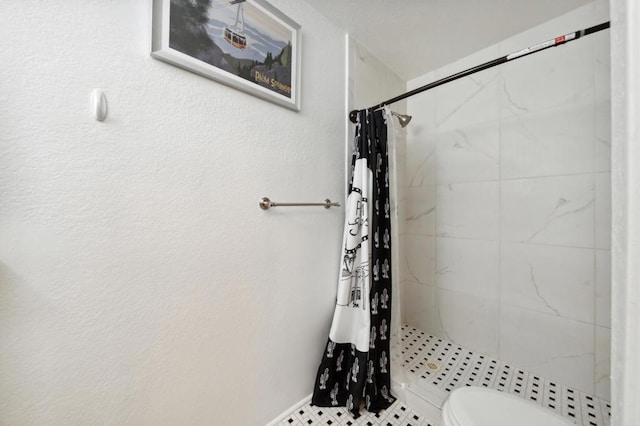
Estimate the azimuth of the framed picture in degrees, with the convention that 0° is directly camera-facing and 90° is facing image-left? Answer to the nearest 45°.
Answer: approximately 315°

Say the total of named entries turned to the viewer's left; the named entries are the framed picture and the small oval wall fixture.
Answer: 0

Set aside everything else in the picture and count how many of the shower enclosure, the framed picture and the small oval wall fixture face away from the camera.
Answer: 0

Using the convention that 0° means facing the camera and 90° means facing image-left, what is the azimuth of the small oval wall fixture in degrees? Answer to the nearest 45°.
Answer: approximately 315°

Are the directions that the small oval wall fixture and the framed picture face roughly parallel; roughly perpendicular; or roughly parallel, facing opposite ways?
roughly parallel

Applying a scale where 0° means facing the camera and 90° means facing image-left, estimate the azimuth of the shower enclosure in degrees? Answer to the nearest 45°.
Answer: approximately 45°

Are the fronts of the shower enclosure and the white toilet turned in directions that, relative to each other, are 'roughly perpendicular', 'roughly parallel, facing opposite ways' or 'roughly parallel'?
roughly perpendicular

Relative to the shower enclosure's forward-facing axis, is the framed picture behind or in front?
in front

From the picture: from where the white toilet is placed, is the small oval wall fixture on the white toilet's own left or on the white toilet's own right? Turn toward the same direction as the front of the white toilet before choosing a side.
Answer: on the white toilet's own left

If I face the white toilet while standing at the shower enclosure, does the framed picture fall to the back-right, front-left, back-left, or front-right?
front-right

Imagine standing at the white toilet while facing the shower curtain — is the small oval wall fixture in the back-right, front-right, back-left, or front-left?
front-left

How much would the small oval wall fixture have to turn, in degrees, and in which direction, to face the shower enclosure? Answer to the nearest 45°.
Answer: approximately 45° to its left

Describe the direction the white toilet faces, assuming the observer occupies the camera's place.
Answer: facing away from the viewer and to the left of the viewer
